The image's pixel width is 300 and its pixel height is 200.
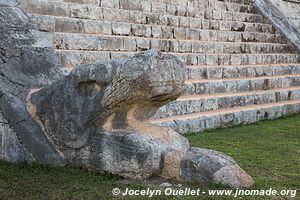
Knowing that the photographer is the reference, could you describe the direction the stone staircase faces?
facing the viewer and to the right of the viewer
